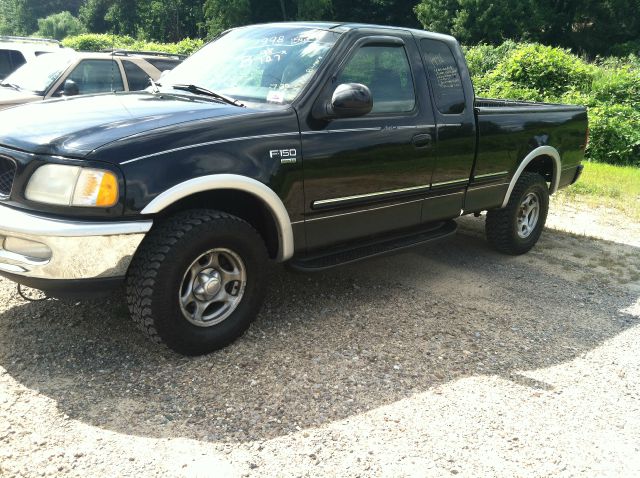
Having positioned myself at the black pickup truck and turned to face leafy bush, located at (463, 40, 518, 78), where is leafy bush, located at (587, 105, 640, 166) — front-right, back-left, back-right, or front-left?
front-right

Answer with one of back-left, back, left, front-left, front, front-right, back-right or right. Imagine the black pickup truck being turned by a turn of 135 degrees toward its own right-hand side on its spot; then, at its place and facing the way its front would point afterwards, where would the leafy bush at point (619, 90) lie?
front-right

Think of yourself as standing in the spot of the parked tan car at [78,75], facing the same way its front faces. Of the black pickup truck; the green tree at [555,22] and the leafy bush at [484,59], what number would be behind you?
2

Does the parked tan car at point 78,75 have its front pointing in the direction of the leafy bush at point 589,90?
no

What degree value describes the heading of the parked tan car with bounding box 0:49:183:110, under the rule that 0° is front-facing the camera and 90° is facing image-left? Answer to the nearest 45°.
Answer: approximately 45°

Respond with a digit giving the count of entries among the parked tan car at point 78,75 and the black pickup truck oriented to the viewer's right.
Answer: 0

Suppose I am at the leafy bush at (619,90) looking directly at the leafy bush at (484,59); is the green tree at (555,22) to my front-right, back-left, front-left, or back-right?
front-right

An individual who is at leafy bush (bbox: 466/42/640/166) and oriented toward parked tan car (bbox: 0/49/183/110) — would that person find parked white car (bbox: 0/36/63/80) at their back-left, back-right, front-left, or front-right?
front-right

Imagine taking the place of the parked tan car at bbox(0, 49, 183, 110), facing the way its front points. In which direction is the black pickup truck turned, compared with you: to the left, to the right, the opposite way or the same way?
the same way

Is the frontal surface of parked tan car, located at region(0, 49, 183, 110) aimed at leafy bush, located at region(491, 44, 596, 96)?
no

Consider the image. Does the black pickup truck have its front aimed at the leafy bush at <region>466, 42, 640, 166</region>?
no

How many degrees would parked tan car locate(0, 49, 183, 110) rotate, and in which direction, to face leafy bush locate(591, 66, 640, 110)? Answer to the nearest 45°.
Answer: approximately 135° to its left

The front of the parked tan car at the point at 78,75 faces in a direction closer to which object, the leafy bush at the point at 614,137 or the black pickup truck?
the black pickup truck

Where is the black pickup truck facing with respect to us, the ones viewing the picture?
facing the viewer and to the left of the viewer

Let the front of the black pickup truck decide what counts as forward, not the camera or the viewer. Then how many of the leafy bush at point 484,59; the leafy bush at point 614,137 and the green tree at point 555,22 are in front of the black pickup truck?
0
